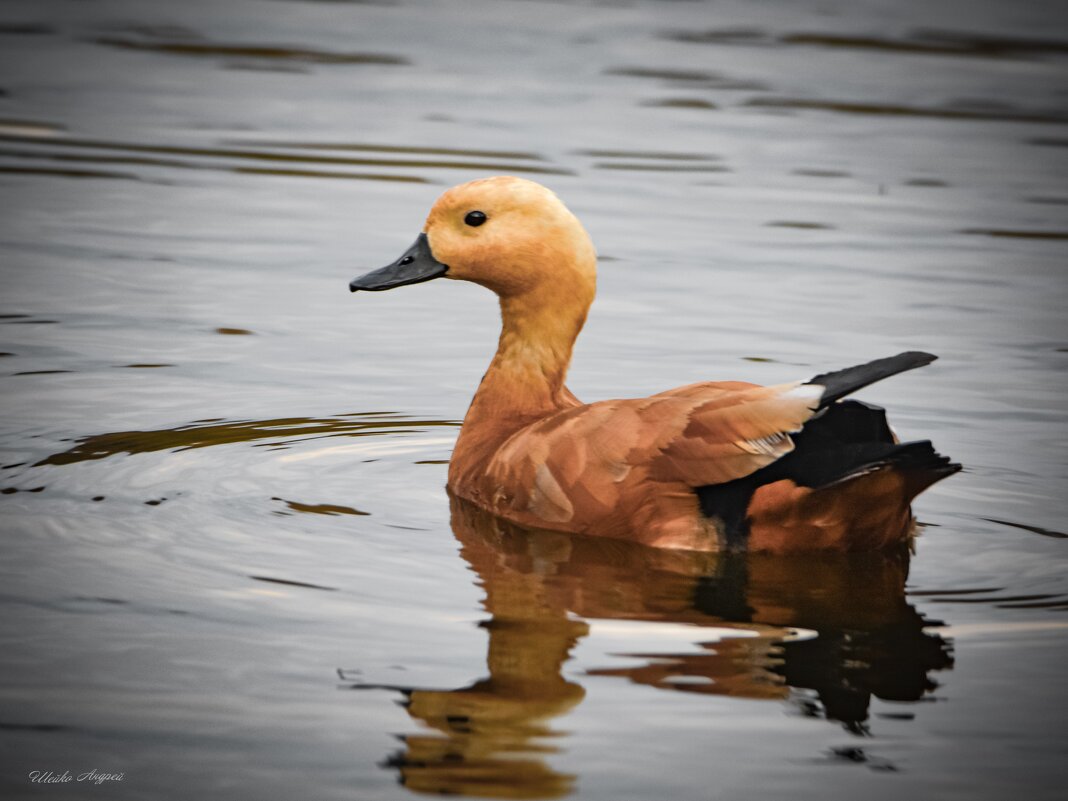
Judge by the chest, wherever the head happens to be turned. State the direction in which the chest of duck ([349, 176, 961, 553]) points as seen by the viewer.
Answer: to the viewer's left
